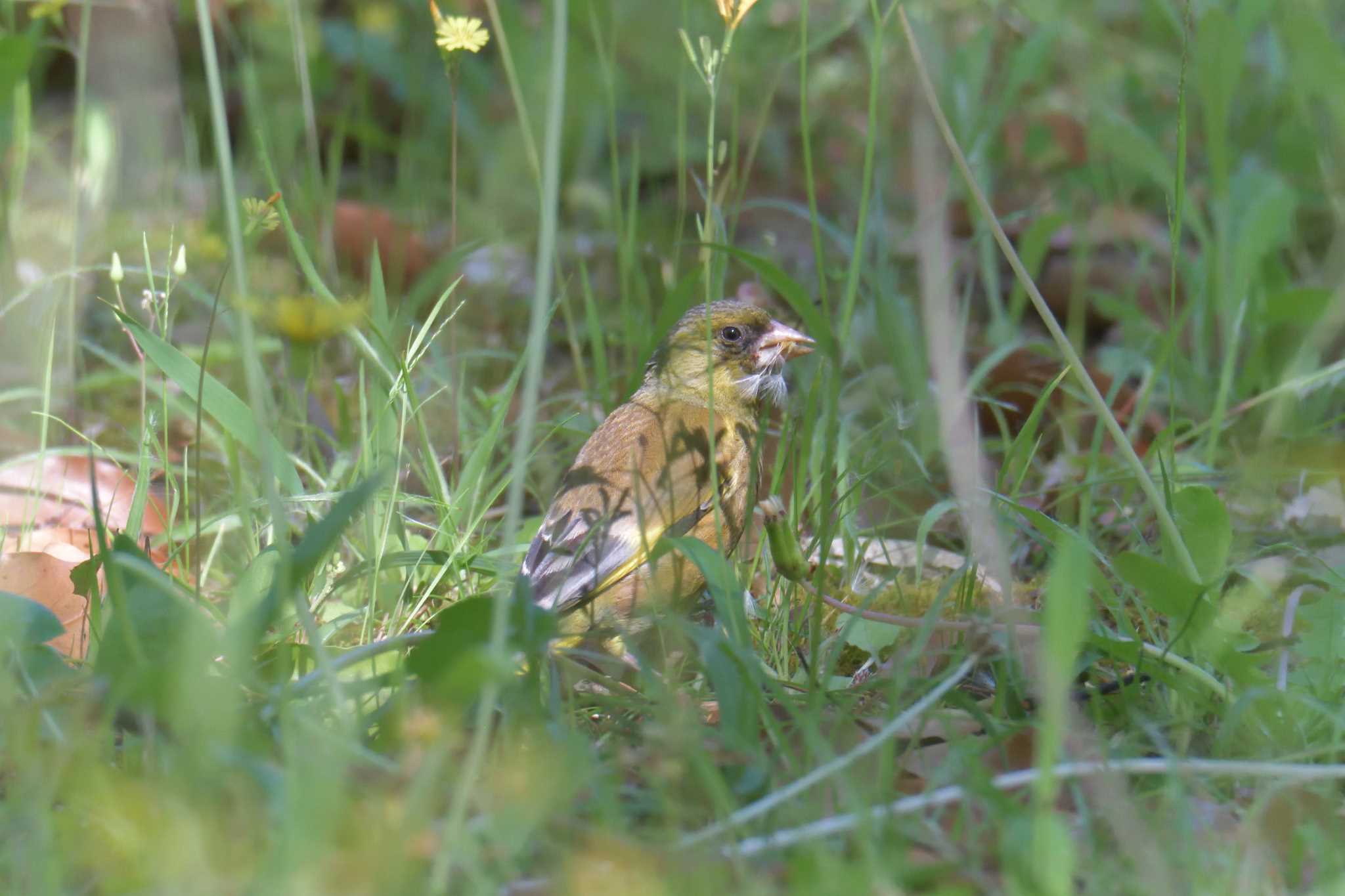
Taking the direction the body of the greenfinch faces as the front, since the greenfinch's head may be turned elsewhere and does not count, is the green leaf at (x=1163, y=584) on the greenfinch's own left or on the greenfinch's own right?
on the greenfinch's own right

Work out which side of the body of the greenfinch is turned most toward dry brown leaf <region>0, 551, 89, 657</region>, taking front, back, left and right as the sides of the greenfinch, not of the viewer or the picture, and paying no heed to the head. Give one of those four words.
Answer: back

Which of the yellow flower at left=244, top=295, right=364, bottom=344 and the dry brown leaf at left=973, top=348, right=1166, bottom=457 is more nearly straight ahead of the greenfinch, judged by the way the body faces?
the dry brown leaf

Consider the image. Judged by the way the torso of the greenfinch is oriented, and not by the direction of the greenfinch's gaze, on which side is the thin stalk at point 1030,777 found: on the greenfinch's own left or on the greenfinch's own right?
on the greenfinch's own right

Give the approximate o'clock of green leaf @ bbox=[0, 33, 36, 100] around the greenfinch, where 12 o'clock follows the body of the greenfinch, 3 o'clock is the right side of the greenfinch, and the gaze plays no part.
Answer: The green leaf is roughly at 7 o'clock from the greenfinch.

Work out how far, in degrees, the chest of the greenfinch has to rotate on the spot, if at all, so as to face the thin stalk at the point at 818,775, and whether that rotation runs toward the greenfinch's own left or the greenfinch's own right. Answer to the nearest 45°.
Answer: approximately 90° to the greenfinch's own right

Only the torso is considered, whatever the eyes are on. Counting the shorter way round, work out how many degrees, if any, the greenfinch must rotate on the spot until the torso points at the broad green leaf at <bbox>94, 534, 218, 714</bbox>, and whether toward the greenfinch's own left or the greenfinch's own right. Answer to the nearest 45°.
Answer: approximately 135° to the greenfinch's own right

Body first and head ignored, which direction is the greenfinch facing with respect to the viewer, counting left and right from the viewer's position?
facing to the right of the viewer
